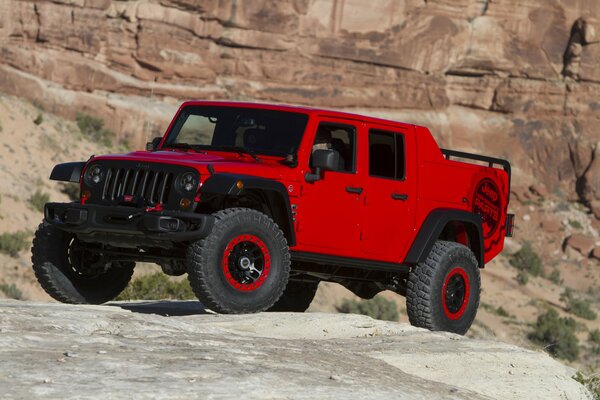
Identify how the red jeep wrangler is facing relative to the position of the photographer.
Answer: facing the viewer and to the left of the viewer

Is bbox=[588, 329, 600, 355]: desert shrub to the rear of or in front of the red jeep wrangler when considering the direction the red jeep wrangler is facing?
to the rear

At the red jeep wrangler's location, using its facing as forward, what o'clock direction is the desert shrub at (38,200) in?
The desert shrub is roughly at 4 o'clock from the red jeep wrangler.

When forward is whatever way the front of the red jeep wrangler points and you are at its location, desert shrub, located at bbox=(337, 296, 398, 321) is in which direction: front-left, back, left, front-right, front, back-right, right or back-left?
back-right

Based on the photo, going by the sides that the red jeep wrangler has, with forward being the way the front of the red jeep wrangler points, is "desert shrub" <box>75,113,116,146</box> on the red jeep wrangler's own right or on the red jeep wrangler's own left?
on the red jeep wrangler's own right

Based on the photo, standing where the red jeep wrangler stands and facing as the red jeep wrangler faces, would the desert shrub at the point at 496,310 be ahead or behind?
behind

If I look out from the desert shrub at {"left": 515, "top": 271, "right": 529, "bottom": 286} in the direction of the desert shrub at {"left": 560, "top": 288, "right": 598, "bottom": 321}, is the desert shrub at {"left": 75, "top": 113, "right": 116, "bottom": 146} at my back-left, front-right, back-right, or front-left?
back-right

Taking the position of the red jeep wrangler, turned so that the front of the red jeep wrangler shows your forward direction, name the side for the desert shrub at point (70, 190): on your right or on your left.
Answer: on your right

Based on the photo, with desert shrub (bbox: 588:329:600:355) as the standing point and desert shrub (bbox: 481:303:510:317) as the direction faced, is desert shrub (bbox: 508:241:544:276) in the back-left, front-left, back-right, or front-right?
front-right
